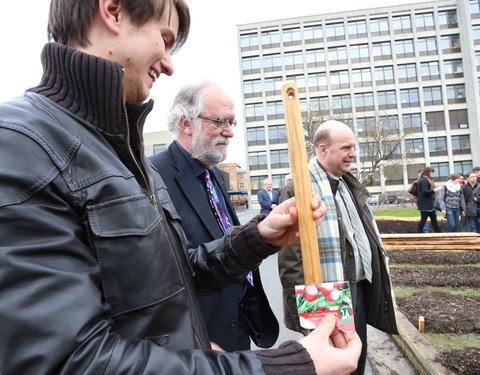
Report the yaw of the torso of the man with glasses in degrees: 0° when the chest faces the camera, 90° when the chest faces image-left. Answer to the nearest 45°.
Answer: approximately 315°

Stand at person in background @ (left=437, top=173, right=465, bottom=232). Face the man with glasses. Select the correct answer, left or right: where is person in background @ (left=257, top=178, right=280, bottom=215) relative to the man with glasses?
right

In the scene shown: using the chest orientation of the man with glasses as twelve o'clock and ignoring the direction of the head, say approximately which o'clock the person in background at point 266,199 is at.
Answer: The person in background is roughly at 8 o'clock from the man with glasses.

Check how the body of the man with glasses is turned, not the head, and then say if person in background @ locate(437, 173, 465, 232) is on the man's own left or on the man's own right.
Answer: on the man's own left
